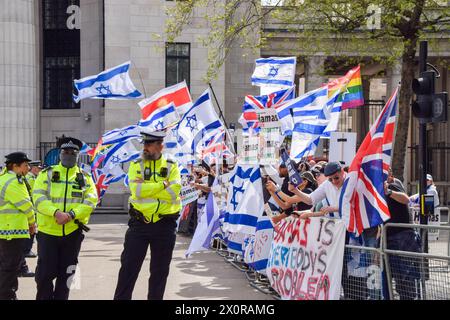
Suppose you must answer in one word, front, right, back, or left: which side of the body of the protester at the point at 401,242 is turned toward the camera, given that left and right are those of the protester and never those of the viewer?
left

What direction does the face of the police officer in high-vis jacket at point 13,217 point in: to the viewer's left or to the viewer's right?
to the viewer's right

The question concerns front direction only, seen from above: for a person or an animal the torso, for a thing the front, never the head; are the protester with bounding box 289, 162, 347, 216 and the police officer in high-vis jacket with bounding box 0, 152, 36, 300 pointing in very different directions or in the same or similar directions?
very different directions

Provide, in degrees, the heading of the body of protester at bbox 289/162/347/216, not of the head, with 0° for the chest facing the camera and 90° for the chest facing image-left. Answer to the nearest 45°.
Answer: approximately 45°

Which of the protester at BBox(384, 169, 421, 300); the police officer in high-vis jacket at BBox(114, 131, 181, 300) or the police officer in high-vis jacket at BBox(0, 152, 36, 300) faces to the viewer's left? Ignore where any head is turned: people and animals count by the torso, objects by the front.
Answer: the protester

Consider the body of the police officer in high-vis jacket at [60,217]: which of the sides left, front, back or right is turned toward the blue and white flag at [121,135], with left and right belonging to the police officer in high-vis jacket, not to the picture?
back
